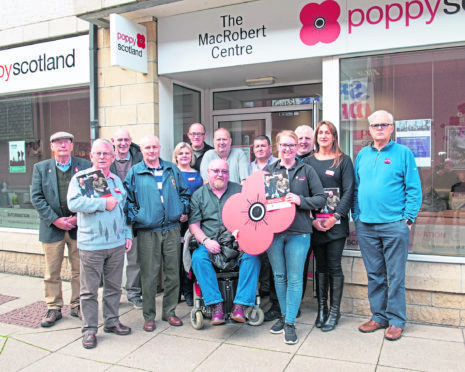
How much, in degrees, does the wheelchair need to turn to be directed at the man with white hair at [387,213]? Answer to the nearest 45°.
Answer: approximately 90° to its left

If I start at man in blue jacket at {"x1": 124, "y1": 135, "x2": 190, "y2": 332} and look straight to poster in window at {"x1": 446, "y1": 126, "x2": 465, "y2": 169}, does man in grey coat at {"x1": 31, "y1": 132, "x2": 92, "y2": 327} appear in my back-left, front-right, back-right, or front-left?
back-left

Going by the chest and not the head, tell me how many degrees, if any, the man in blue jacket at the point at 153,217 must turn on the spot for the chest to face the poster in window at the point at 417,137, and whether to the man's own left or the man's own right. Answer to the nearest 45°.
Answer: approximately 90° to the man's own left

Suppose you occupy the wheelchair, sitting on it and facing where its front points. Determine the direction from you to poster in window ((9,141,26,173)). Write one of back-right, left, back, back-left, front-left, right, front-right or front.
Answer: back-right

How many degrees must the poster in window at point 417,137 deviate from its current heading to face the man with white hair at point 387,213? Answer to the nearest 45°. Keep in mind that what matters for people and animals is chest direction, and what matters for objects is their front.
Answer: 0° — it already faces them

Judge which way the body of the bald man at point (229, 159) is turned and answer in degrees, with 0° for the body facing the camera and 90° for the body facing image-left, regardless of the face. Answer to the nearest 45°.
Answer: approximately 0°

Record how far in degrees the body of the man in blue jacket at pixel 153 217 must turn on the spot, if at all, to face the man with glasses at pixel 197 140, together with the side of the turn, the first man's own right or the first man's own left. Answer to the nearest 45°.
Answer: approximately 135° to the first man's own left

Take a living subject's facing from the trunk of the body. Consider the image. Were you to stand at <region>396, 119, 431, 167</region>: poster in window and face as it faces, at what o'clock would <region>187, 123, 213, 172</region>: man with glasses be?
The man with glasses is roughly at 3 o'clock from the poster in window.

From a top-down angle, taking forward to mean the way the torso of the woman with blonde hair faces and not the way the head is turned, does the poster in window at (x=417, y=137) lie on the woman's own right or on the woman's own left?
on the woman's own left

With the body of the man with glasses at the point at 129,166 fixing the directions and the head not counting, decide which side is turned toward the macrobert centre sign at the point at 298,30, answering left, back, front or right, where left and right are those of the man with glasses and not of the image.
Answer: left

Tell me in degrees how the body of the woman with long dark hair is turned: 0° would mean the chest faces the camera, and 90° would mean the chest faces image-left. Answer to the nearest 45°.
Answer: approximately 45°

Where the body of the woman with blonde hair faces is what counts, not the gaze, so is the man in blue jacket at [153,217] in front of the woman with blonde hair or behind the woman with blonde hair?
in front

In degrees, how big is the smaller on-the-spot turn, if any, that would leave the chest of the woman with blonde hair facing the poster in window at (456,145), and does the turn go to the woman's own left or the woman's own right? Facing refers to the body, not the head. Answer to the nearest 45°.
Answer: approximately 90° to the woman's own left

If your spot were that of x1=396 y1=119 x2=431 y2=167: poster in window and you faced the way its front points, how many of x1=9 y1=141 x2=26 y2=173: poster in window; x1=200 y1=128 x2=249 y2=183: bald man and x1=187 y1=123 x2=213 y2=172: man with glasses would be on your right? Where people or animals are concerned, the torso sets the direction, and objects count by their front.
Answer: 3
